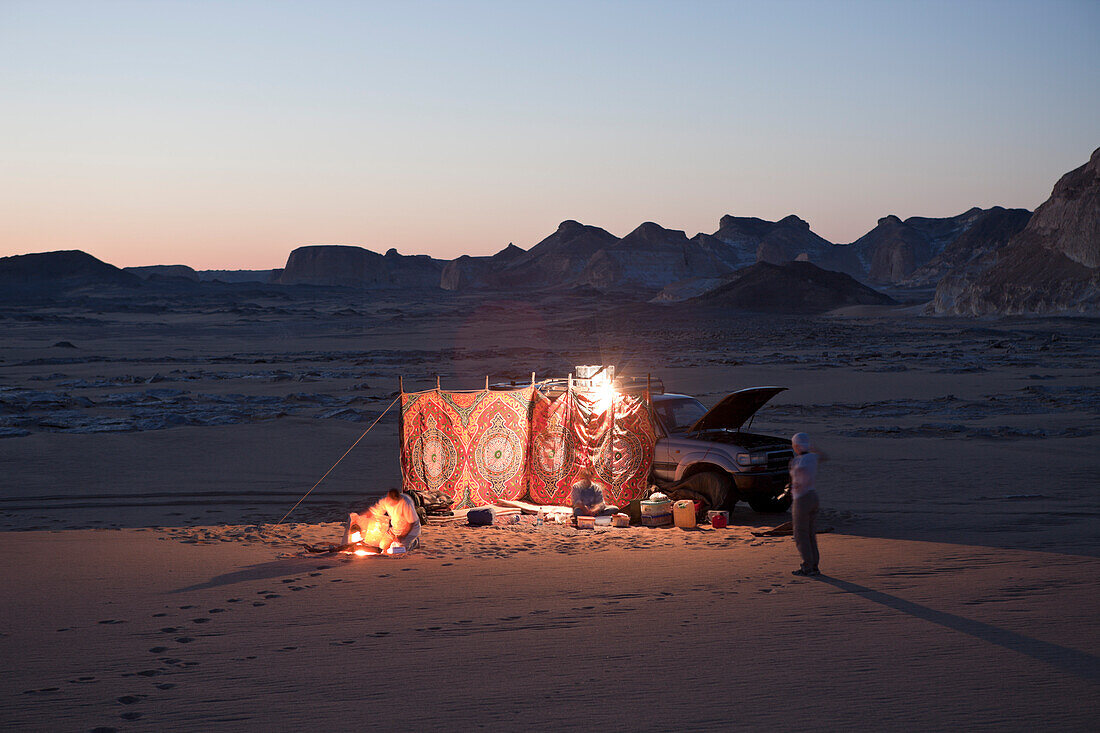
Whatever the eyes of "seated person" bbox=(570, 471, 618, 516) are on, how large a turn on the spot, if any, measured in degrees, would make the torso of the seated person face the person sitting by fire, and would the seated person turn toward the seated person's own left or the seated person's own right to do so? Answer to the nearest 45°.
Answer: approximately 45° to the seated person's own right

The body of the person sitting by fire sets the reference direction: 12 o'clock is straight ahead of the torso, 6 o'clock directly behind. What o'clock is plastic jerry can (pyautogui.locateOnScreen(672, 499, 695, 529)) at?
The plastic jerry can is roughly at 7 o'clock from the person sitting by fire.

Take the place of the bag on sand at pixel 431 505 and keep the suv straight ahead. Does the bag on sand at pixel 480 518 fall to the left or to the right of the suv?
right

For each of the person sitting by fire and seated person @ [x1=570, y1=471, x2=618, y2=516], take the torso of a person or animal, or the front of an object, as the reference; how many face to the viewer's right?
0

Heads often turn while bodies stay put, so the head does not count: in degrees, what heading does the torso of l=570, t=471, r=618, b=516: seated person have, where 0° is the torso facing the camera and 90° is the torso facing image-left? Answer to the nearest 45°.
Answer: approximately 0°

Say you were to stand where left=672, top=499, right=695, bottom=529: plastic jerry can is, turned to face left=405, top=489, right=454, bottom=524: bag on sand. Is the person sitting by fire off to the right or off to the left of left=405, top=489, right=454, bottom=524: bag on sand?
left

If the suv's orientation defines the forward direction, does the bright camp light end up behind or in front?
behind

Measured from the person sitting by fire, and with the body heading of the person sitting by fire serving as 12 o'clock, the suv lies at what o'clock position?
The suv is roughly at 7 o'clock from the person sitting by fire.

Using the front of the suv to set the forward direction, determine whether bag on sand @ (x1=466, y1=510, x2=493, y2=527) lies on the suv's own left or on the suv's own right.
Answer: on the suv's own right

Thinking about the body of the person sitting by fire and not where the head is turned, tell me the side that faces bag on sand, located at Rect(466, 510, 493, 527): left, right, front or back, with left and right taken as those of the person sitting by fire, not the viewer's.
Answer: back

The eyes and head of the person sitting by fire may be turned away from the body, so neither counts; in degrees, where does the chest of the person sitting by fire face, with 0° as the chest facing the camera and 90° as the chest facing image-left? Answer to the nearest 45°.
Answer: approximately 45°

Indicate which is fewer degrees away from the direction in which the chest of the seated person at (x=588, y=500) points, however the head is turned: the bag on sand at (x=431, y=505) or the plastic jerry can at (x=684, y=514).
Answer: the plastic jerry can

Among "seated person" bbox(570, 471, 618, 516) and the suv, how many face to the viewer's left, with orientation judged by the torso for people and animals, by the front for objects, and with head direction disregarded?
0

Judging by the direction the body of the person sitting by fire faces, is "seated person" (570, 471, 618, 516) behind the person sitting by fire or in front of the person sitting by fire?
behind

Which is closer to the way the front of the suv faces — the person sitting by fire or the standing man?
the standing man

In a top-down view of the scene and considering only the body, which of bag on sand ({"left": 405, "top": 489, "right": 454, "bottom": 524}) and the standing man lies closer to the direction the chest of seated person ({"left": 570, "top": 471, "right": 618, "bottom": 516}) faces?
the standing man
